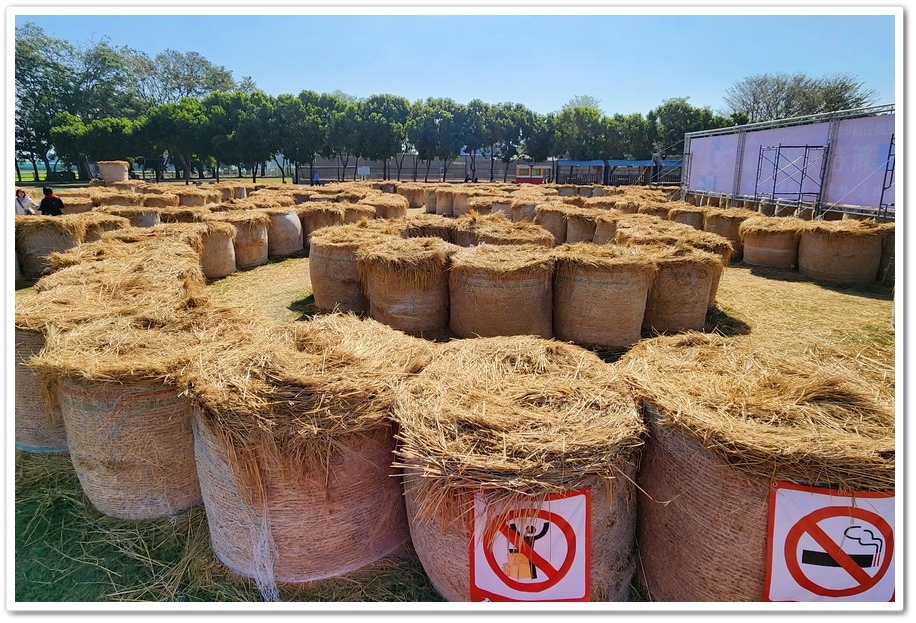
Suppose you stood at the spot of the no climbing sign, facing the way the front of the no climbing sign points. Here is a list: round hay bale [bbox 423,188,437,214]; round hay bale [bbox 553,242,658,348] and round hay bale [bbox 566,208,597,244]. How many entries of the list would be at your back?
3

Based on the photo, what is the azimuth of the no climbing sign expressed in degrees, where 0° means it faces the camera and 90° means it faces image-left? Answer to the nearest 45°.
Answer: approximately 0°

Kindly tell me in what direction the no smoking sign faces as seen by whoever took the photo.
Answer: facing the viewer

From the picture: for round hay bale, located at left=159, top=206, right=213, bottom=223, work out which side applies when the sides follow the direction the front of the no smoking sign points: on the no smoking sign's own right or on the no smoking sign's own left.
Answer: on the no smoking sign's own right

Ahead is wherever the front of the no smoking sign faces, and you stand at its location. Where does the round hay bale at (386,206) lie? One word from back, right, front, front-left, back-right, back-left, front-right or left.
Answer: back-right

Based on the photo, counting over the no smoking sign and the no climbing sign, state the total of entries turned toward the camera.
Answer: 2

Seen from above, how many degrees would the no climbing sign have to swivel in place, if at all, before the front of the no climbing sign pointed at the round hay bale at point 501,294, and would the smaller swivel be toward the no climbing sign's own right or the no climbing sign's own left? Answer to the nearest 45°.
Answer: approximately 180°

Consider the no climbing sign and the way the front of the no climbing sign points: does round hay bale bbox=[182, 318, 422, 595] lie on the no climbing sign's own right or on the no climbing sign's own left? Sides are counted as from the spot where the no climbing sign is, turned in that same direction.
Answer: on the no climbing sign's own right

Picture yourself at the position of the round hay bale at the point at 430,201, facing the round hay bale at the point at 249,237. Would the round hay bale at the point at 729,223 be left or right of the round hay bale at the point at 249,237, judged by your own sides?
left

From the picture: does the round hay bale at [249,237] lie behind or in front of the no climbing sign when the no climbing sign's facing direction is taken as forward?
behind

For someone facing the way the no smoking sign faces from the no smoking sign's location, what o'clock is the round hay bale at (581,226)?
The round hay bale is roughly at 5 o'clock from the no smoking sign.

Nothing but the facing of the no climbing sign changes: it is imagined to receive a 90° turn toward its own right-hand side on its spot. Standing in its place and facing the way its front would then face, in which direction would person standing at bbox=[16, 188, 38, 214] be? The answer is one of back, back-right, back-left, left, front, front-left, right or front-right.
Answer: front-right

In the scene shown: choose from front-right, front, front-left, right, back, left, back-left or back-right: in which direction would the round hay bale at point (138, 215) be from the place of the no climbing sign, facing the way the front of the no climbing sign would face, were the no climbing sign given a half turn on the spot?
front-left
